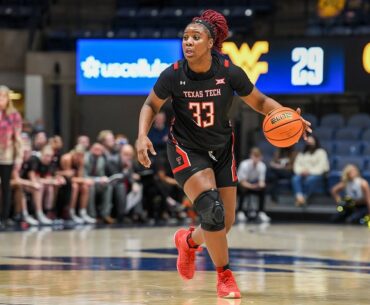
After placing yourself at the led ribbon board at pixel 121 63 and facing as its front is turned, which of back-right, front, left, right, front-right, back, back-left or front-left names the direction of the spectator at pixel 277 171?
left

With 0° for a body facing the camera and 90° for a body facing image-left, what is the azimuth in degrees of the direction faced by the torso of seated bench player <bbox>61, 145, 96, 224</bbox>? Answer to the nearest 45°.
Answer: approximately 315°

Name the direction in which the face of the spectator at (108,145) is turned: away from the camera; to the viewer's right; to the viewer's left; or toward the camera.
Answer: to the viewer's right

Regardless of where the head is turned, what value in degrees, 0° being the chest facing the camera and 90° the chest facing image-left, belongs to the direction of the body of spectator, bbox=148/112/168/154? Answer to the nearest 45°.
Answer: approximately 0°

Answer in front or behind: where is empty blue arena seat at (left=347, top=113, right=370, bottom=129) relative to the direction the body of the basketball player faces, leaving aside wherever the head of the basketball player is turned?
behind

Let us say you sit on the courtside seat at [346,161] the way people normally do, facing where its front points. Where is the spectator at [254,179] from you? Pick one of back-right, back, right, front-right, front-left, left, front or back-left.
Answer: front-right

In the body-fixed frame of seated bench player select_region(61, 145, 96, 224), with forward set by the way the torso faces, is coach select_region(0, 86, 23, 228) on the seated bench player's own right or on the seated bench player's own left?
on the seated bench player's own right

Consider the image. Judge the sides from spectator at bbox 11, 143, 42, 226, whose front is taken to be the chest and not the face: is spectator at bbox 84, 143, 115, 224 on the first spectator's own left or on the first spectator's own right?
on the first spectator's own left
